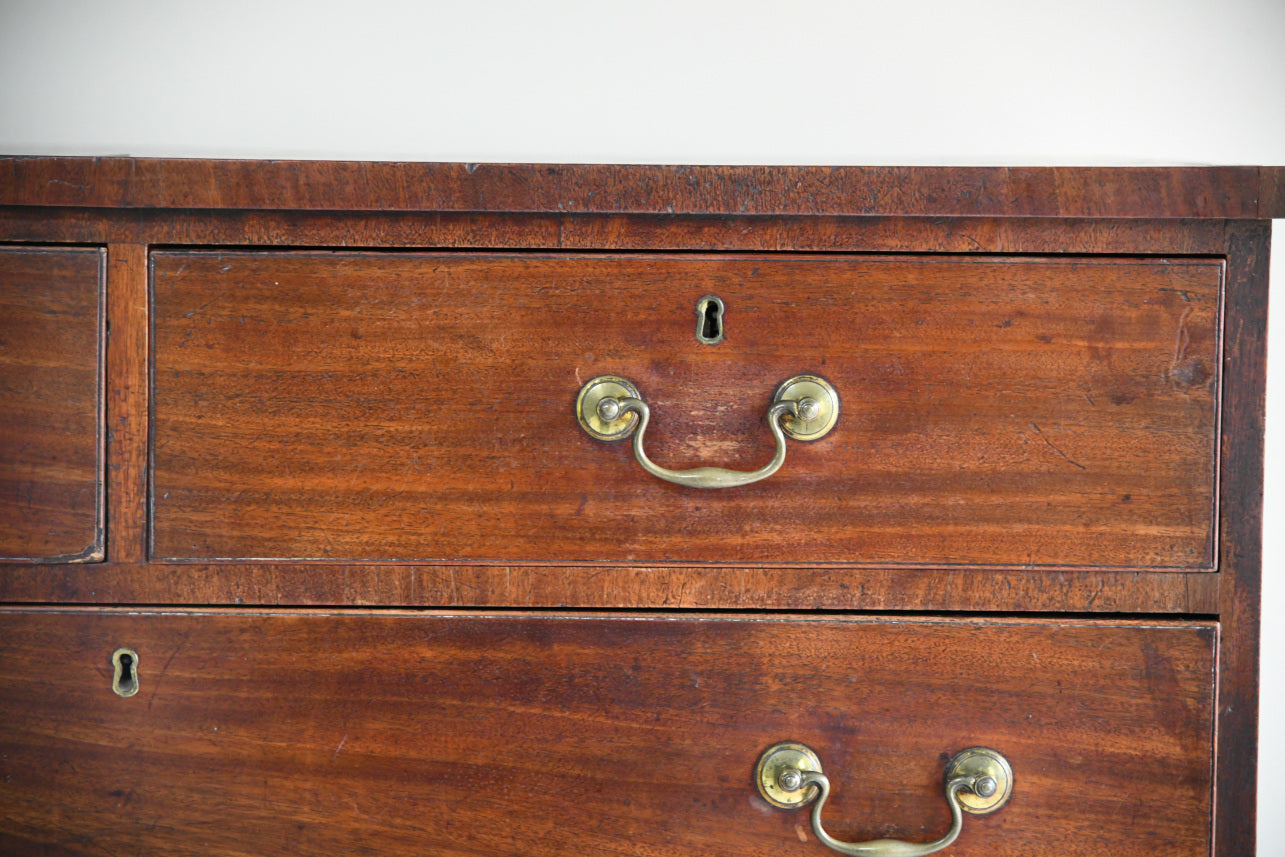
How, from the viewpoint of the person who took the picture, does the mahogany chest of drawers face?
facing the viewer
